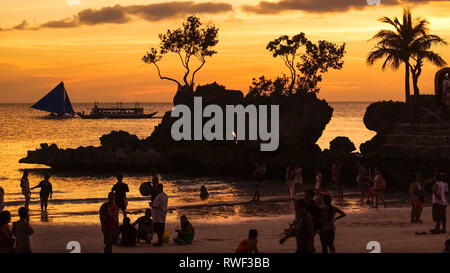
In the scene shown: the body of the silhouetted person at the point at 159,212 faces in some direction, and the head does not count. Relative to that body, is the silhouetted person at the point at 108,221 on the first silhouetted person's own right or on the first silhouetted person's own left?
on the first silhouetted person's own left

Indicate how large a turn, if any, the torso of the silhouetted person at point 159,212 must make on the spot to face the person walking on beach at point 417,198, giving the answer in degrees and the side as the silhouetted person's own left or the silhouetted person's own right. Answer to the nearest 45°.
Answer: approximately 180°

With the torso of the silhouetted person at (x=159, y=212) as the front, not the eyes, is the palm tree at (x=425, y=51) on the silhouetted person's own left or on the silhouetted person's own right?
on the silhouetted person's own right

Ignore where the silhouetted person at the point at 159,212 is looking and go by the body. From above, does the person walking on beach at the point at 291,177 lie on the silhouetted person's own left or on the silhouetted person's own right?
on the silhouetted person's own right

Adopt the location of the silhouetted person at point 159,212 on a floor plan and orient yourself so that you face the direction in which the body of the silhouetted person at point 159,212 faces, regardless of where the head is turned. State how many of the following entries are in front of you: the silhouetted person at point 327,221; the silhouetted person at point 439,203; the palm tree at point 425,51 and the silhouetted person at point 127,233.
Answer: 1

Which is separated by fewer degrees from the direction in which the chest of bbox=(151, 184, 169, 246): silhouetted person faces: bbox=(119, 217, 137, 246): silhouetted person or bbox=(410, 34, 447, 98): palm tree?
the silhouetted person

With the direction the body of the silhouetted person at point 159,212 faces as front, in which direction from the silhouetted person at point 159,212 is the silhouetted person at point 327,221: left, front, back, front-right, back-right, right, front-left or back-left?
back-left

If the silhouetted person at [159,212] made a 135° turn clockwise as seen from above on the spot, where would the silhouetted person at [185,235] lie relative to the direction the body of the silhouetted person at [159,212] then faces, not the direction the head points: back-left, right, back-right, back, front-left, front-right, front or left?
front

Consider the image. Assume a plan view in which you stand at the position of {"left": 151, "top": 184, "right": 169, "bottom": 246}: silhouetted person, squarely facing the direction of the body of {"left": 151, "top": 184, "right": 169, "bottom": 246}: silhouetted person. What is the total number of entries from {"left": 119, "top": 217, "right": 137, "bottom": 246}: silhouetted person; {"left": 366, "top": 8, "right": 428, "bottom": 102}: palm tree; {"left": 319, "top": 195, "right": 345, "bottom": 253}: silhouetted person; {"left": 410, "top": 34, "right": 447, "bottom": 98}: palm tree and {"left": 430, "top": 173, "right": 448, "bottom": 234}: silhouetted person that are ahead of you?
1

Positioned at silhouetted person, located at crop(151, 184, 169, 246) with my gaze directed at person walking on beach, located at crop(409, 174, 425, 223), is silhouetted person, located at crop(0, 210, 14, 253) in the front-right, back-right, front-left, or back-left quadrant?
back-right

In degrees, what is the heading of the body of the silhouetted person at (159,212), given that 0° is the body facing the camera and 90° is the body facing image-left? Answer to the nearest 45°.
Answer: approximately 90°

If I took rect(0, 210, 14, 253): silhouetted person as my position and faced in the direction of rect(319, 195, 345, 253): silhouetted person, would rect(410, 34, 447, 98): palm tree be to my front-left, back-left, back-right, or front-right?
front-left
